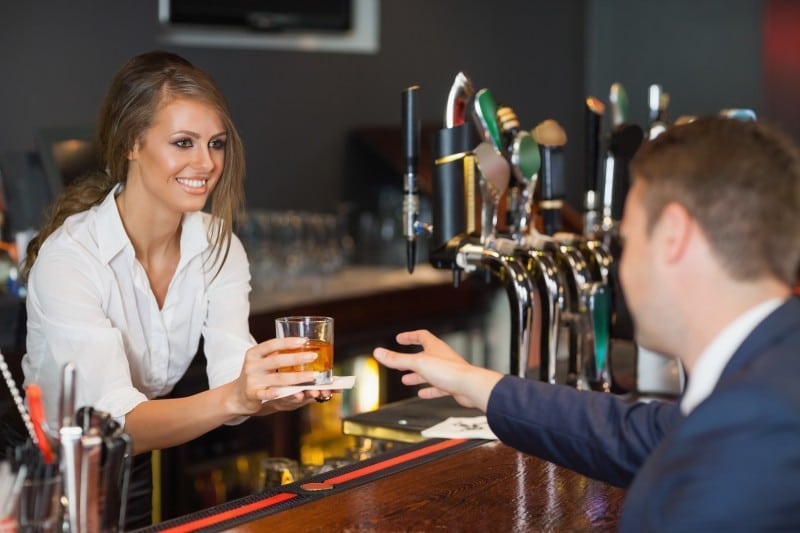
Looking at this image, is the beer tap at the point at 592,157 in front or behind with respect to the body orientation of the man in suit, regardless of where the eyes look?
in front

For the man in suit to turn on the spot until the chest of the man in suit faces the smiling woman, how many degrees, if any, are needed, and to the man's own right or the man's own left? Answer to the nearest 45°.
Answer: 0° — they already face them

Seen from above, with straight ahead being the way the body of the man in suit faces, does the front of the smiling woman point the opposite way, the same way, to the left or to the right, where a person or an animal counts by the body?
the opposite way

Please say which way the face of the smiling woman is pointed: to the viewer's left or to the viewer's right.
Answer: to the viewer's right

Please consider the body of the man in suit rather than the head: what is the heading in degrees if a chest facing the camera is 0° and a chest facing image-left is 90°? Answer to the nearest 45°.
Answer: approximately 135°

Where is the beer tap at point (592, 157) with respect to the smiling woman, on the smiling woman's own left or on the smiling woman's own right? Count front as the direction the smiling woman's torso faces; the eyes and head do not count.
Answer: on the smiling woman's own left

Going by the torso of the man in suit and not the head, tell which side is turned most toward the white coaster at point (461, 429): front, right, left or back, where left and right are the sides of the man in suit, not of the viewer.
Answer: front

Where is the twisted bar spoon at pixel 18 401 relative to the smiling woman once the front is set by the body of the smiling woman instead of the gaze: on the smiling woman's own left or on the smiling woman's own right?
on the smiling woman's own right

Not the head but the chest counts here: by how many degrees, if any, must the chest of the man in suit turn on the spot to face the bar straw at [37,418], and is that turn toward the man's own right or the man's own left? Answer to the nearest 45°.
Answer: approximately 45° to the man's own left
